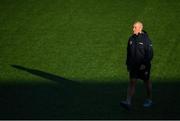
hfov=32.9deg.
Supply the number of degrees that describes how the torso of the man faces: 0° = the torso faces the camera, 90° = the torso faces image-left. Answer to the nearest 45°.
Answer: approximately 45°
